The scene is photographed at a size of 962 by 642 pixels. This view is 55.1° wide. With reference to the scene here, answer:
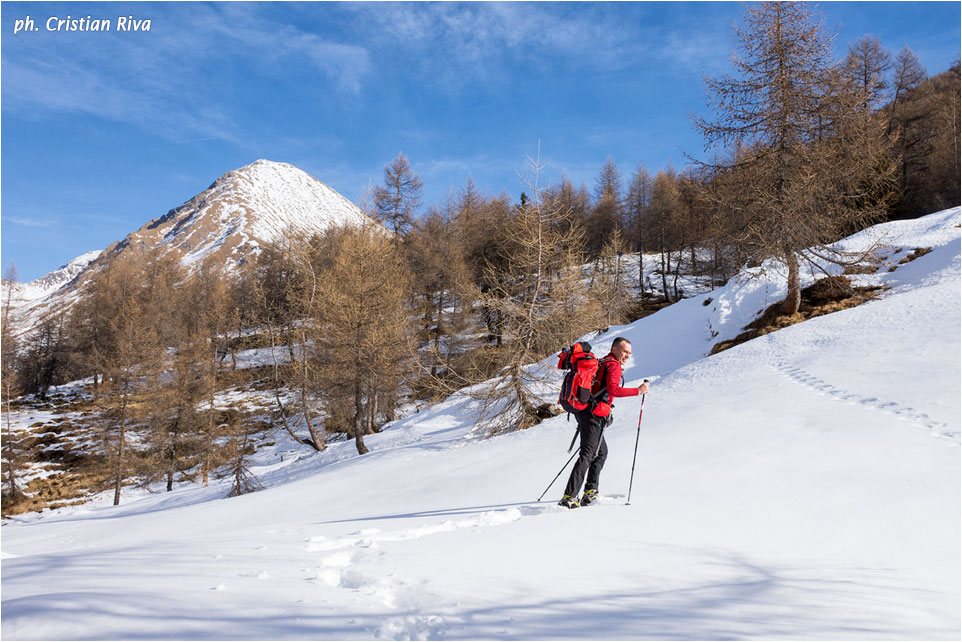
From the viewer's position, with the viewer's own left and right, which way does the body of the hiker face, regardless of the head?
facing to the right of the viewer

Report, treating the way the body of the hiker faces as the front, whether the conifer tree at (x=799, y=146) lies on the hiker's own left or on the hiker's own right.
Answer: on the hiker's own left

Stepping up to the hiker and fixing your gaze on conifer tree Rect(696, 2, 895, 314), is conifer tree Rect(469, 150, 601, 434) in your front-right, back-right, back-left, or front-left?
front-left

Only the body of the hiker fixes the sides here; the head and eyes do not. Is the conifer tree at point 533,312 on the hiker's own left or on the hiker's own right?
on the hiker's own left
